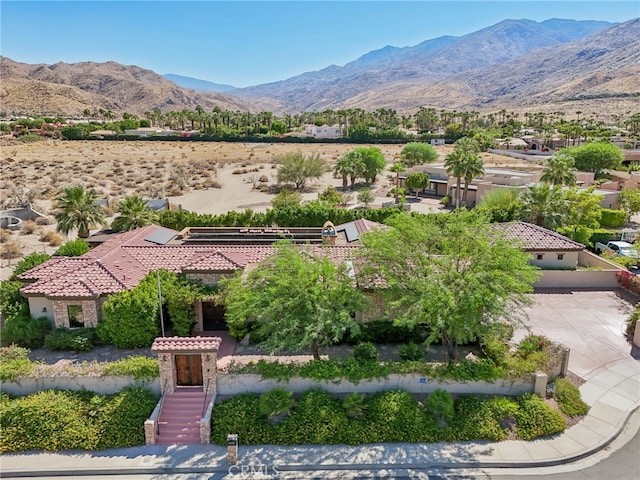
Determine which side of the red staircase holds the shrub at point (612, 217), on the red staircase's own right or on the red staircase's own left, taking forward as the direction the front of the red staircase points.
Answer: on the red staircase's own left

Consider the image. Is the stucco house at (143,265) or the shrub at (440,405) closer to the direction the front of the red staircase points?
the shrub

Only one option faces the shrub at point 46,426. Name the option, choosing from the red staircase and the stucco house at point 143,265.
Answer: the stucco house

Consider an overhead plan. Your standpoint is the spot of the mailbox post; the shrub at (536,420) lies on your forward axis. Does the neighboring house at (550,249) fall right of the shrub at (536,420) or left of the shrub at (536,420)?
left

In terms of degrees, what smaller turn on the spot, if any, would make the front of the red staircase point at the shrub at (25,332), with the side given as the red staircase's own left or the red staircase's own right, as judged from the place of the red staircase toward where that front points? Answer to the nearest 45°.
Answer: approximately 135° to the red staircase's own right

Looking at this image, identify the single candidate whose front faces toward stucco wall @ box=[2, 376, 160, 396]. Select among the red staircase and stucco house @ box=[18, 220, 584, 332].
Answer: the stucco house

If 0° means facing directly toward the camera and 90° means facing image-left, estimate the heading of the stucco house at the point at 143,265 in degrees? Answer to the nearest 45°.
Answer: approximately 0°

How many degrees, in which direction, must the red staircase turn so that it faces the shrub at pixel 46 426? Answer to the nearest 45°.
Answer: approximately 90° to its right

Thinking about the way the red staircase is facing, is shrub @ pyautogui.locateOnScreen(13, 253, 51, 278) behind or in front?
behind

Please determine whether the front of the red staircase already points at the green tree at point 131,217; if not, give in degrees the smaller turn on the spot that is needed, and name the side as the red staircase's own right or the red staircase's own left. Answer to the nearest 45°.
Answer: approximately 180°

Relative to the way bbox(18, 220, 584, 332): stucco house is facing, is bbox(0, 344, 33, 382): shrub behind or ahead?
ahead

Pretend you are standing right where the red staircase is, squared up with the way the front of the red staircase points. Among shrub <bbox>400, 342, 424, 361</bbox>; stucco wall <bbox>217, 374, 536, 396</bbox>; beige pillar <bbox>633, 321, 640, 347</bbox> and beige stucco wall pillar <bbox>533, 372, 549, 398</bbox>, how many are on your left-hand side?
4

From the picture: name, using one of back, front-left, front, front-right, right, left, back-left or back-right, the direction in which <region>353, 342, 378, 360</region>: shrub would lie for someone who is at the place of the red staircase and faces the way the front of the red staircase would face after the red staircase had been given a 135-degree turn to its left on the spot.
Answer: front-right

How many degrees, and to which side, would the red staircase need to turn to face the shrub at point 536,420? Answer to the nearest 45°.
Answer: approximately 90° to its left

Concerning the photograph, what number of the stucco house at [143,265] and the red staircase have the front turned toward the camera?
2
